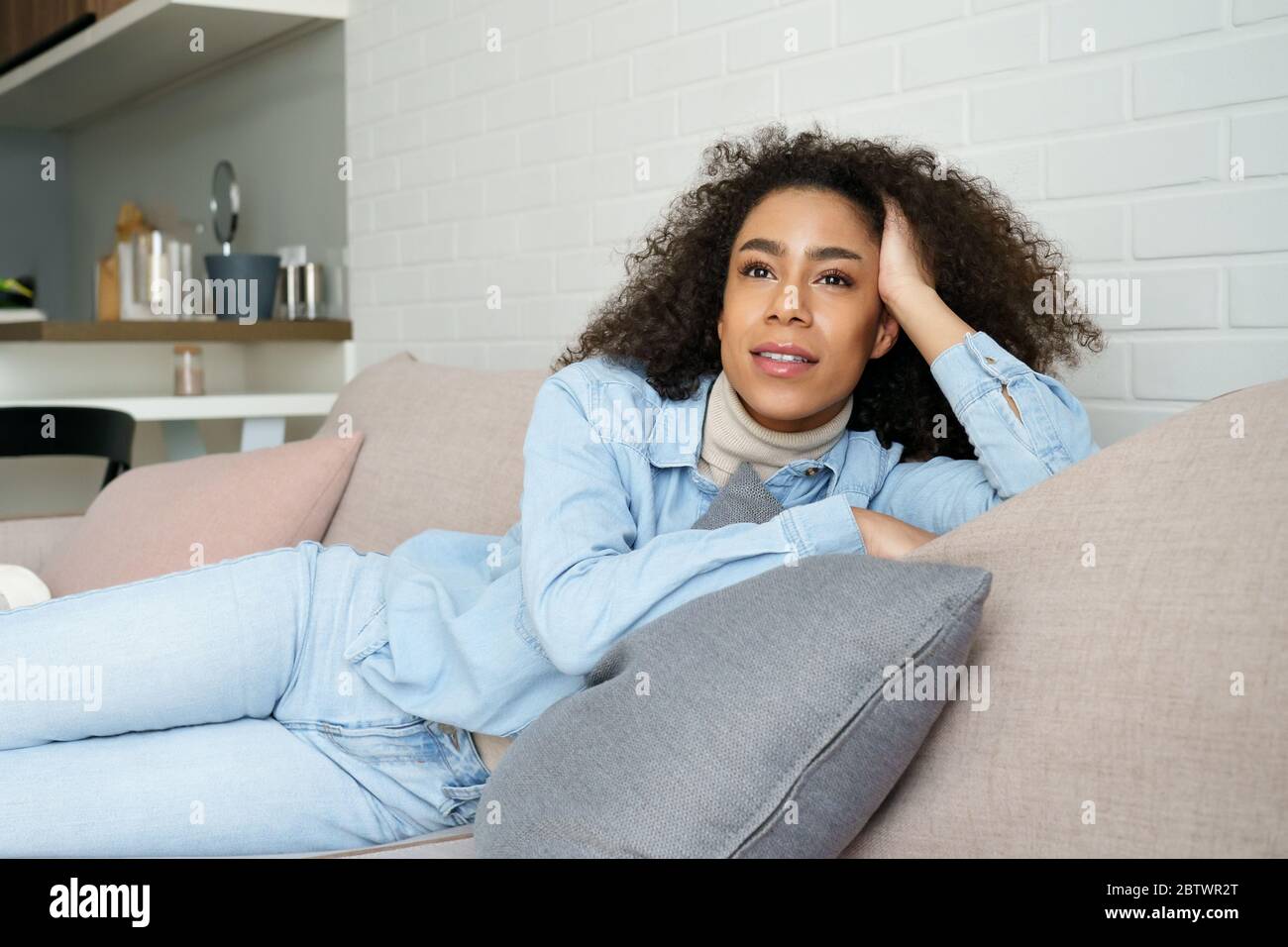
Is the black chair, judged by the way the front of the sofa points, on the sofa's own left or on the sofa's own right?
on the sofa's own right

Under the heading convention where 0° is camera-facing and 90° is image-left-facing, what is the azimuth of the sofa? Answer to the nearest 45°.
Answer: approximately 45°

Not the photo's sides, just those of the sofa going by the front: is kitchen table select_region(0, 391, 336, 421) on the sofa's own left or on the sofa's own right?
on the sofa's own right

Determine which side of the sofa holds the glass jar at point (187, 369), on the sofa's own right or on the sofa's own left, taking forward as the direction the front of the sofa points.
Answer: on the sofa's own right
